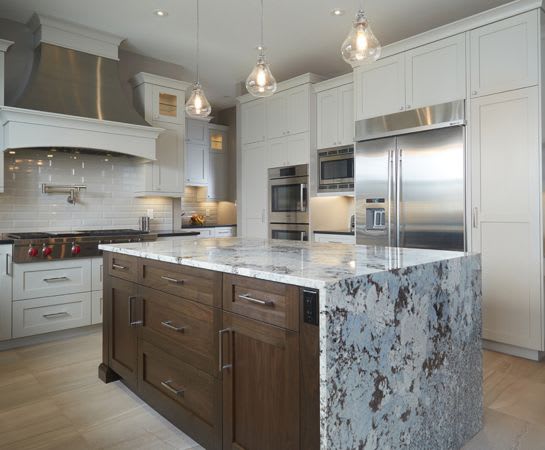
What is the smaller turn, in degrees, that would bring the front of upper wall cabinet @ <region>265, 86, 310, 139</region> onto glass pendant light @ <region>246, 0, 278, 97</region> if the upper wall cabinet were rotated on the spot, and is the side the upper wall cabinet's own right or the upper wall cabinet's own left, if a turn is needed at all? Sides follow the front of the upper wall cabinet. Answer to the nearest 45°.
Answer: approximately 45° to the upper wall cabinet's own left

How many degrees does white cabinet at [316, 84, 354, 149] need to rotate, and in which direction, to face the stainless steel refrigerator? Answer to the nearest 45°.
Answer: approximately 90° to its left

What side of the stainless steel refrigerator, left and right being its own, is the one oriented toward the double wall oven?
right

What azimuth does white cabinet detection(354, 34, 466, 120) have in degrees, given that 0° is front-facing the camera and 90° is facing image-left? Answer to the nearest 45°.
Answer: approximately 45°

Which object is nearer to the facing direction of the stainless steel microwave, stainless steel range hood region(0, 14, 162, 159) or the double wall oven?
the stainless steel range hood

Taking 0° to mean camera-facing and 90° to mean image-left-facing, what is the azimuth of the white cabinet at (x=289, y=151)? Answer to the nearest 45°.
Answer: approximately 45°
